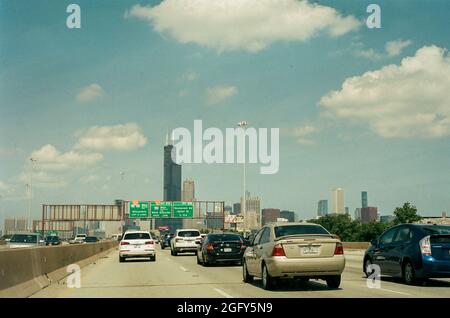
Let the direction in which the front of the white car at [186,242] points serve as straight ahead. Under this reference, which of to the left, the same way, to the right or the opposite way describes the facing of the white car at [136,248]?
the same way

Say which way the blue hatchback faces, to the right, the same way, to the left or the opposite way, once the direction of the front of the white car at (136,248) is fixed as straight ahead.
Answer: the same way

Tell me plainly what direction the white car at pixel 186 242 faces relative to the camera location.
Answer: facing away from the viewer

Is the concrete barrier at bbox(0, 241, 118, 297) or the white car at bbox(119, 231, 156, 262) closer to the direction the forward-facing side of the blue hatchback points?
the white car

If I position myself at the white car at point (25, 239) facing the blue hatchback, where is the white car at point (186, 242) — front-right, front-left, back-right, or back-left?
front-left

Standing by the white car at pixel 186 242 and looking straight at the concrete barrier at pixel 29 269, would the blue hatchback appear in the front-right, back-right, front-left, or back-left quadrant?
front-left

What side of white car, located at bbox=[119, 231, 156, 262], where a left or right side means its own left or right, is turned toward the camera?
back

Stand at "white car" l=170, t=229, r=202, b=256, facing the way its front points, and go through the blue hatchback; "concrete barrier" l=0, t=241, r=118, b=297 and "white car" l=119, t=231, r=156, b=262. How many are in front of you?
0

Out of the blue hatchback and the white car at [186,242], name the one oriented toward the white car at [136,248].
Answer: the blue hatchback

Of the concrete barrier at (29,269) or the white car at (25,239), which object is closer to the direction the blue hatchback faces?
the white car

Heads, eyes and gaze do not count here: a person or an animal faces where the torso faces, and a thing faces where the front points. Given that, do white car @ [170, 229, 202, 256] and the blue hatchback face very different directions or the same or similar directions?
same or similar directions

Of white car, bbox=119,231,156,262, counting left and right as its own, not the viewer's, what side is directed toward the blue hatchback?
back

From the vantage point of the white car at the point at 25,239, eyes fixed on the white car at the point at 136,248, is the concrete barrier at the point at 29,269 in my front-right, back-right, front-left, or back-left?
front-right

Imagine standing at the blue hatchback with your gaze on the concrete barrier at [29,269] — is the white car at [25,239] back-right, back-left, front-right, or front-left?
front-right

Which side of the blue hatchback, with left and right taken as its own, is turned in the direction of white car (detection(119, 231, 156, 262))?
front

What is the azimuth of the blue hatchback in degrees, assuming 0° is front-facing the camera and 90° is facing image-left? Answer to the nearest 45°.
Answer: approximately 135°

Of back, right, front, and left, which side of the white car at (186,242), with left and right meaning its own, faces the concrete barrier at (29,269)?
back

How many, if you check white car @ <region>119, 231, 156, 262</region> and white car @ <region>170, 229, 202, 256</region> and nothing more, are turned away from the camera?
2
